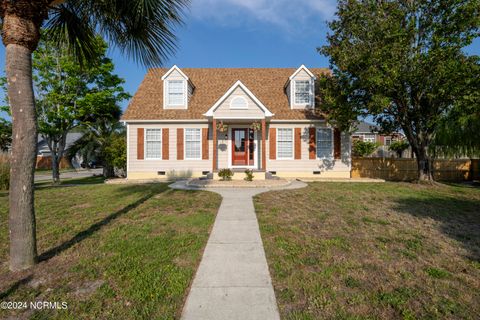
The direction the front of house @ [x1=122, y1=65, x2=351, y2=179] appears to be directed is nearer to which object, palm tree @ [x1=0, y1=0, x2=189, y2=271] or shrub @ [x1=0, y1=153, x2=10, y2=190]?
the palm tree

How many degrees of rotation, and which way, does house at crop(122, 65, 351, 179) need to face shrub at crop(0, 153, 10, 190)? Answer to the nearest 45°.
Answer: approximately 90° to its right

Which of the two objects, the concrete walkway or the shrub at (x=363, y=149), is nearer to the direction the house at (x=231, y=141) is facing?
the concrete walkway

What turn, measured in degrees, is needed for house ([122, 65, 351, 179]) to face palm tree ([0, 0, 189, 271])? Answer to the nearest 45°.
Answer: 0° — it already faces it

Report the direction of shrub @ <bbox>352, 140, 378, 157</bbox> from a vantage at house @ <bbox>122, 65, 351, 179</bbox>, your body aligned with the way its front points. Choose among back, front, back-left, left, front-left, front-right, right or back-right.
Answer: back-left

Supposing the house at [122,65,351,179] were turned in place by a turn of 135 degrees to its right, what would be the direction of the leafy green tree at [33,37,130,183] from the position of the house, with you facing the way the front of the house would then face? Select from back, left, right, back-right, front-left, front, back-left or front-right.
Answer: front-left

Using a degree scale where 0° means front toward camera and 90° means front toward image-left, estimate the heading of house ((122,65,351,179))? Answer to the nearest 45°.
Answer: approximately 0°

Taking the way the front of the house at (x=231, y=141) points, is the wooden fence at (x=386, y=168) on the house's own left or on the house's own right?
on the house's own left

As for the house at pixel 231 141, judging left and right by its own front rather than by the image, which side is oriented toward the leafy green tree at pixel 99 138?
right

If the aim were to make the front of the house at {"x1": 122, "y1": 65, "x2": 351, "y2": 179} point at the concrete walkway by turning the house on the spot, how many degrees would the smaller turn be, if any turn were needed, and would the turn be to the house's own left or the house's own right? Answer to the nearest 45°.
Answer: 0° — it already faces it

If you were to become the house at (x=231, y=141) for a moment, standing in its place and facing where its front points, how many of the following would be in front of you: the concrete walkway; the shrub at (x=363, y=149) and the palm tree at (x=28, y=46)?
2

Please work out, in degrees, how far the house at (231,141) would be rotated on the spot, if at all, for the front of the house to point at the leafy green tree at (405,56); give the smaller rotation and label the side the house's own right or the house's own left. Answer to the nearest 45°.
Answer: approximately 45° to the house's own left

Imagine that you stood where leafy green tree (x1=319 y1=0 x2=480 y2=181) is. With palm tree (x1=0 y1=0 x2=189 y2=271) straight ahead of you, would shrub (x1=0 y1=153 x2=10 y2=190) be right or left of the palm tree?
right
